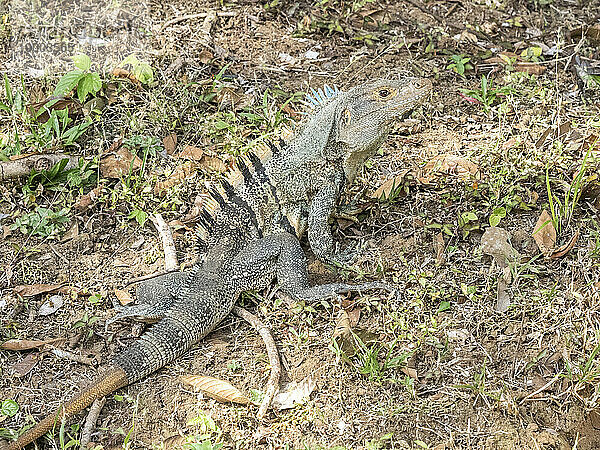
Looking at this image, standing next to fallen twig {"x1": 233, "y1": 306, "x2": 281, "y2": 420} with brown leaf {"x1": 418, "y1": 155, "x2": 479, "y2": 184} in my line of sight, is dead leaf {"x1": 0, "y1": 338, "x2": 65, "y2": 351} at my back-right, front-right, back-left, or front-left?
back-left

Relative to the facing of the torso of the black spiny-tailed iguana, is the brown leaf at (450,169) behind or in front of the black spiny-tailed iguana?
in front

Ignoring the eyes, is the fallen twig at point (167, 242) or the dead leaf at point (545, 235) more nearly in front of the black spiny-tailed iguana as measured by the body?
the dead leaf

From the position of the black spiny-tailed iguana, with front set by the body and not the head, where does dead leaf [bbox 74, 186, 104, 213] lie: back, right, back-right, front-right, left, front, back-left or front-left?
left

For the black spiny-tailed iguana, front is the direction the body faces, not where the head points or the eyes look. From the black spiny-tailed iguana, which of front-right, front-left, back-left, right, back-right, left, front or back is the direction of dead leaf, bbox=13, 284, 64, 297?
back-left

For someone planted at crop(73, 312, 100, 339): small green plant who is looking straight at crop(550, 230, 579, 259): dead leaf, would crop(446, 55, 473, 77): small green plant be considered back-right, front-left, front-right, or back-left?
front-left

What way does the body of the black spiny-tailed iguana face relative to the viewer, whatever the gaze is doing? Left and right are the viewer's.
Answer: facing away from the viewer and to the right of the viewer

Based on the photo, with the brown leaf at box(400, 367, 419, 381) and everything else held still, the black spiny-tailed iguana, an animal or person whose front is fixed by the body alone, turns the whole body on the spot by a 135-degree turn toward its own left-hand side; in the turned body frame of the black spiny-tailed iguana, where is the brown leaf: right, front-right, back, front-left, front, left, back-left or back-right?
left

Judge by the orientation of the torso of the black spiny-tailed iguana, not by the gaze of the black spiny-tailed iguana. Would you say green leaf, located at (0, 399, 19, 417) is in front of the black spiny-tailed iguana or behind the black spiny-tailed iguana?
behind

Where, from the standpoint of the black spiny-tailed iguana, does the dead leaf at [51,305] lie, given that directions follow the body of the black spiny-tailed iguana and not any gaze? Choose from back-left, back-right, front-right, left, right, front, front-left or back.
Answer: back-left

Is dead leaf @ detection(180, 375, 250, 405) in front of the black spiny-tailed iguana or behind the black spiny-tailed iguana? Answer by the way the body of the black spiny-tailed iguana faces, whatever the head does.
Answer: behind

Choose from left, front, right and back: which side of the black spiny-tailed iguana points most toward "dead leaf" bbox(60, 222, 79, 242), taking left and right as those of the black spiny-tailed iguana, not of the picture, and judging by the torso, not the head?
left

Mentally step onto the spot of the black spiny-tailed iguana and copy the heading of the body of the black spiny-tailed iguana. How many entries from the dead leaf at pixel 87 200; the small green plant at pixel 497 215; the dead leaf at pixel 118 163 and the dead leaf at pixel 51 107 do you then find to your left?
3

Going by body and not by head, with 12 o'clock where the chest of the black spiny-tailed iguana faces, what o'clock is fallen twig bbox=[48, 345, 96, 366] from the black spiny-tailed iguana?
The fallen twig is roughly at 7 o'clock from the black spiny-tailed iguana.

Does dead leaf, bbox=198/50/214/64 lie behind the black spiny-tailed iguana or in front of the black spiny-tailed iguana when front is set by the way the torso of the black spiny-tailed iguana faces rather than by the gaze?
in front

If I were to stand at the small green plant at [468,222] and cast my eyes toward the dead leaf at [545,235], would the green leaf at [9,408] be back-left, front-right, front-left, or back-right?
back-right
